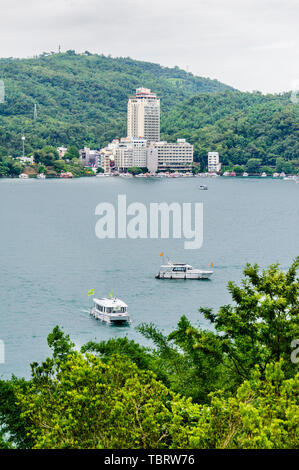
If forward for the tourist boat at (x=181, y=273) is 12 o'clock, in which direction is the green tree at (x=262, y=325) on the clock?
The green tree is roughly at 3 o'clock from the tourist boat.

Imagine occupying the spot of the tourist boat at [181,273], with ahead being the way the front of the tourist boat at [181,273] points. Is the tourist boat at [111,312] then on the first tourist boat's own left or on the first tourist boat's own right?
on the first tourist boat's own right

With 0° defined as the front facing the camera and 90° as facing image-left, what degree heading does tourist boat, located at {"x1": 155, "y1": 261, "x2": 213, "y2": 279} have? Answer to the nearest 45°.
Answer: approximately 270°
